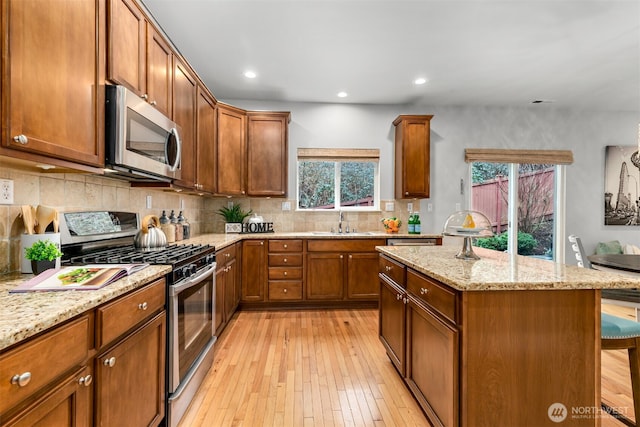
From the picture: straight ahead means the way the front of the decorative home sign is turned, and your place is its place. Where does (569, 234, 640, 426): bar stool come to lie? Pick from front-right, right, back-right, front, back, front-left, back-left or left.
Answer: front-left

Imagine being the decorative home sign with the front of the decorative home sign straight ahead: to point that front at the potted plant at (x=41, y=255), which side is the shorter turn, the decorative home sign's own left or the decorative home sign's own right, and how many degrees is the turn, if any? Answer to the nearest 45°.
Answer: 0° — it already faces it

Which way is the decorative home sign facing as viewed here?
toward the camera

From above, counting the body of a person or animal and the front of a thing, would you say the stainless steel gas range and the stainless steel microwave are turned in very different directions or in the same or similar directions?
same or similar directions

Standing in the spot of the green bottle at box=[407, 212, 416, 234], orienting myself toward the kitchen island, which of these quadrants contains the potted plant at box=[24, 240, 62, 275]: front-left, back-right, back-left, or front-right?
front-right

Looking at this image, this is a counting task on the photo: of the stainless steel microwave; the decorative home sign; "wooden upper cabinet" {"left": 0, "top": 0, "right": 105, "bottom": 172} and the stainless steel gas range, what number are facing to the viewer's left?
0

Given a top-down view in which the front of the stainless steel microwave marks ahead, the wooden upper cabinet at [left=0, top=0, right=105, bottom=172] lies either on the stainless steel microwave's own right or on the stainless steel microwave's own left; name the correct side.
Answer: on the stainless steel microwave's own right

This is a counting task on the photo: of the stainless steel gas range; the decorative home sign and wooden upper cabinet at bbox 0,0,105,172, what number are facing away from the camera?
0

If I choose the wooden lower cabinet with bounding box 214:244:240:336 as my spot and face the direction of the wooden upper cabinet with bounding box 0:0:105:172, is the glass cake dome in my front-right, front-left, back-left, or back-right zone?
front-left

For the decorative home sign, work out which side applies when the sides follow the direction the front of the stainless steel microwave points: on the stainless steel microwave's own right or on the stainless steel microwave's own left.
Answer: on the stainless steel microwave's own left

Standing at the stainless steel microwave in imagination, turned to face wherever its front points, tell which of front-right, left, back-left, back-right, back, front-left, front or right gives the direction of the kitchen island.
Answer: front

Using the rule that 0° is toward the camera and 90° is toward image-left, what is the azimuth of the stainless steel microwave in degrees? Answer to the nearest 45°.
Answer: approximately 315°

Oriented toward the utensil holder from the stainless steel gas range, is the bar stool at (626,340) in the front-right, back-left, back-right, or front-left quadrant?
back-left

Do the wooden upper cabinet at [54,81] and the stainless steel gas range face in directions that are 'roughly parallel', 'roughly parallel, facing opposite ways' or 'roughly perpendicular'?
roughly parallel

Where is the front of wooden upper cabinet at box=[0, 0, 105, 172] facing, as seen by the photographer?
facing the viewer and to the right of the viewer

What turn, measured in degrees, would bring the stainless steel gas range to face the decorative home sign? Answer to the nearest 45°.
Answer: approximately 90° to its left
